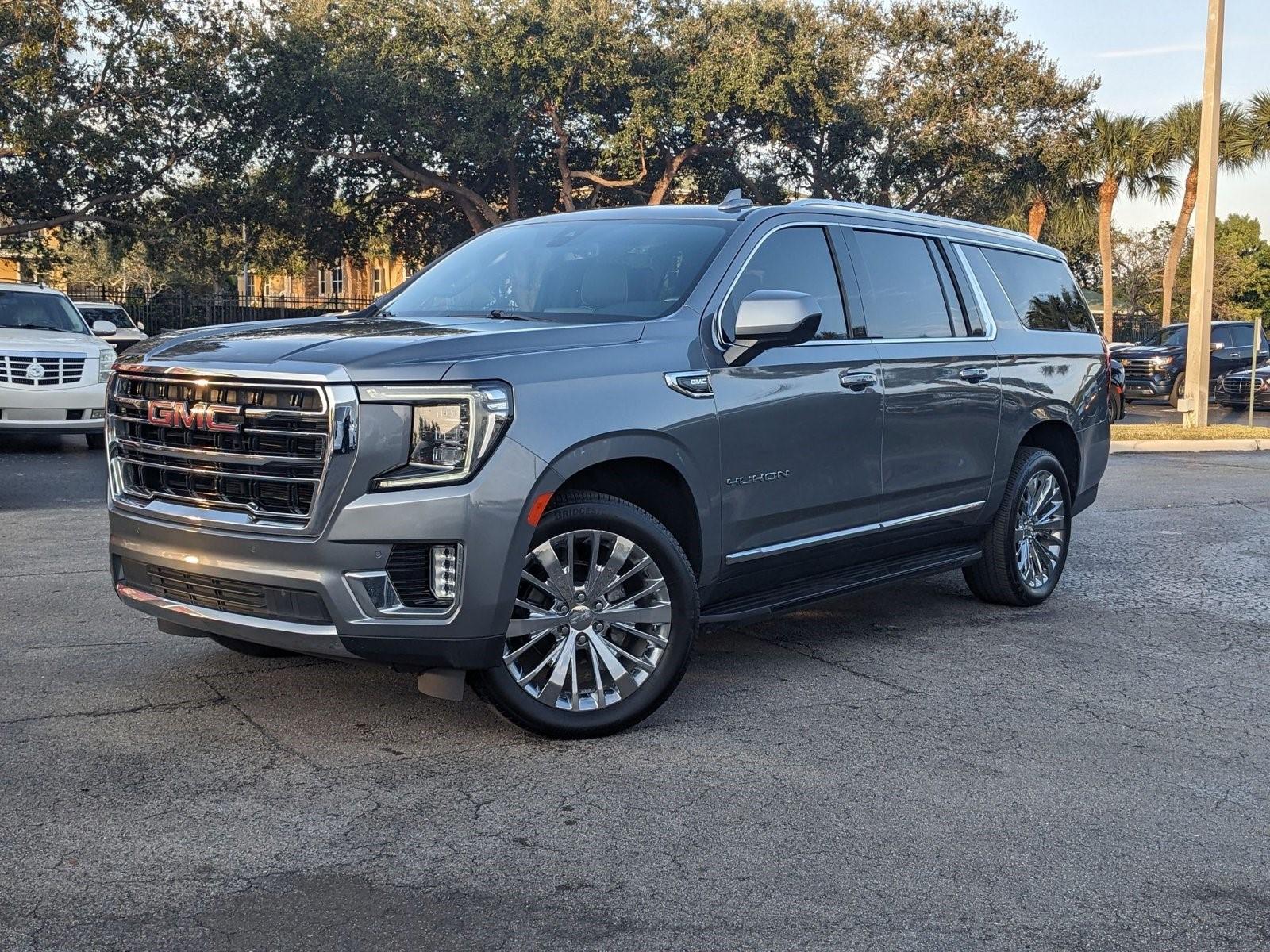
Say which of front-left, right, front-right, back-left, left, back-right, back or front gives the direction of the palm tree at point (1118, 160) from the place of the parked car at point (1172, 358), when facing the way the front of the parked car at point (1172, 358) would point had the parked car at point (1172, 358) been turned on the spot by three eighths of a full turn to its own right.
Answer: front

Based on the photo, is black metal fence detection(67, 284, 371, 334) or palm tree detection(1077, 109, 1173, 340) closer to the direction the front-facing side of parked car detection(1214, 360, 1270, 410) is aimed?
the black metal fence

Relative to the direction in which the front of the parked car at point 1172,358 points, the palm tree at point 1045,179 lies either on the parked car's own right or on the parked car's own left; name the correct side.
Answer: on the parked car's own right

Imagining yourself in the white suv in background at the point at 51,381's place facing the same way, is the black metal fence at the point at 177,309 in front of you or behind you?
behind

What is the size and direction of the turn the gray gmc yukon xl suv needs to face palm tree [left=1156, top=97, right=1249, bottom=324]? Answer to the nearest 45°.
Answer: approximately 180°

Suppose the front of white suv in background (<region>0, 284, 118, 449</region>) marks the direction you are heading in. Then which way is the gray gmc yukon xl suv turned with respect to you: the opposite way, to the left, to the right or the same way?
to the right

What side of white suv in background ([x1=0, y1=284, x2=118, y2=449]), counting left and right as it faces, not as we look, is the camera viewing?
front

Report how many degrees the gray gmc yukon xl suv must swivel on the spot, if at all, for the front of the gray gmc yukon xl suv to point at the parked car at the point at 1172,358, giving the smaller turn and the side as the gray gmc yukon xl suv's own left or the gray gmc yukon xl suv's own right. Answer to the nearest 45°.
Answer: approximately 180°

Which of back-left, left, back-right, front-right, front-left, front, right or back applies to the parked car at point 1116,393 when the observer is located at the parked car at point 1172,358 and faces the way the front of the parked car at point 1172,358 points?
front-left

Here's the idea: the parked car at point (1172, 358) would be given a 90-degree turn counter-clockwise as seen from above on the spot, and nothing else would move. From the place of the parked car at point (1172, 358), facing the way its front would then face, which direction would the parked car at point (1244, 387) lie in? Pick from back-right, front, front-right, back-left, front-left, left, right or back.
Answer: front

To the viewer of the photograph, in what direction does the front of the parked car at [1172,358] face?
facing the viewer and to the left of the viewer

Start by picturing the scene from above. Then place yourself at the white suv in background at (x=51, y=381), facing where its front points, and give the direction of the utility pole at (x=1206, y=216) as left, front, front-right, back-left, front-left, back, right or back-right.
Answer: left

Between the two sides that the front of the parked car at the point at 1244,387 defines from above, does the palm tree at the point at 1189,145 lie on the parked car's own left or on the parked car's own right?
on the parked car's own right

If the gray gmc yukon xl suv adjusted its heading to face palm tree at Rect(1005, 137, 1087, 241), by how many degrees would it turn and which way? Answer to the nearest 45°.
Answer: approximately 135° to its right

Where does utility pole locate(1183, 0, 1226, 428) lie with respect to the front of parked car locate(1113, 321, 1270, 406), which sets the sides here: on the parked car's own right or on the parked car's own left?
on the parked car's own left
